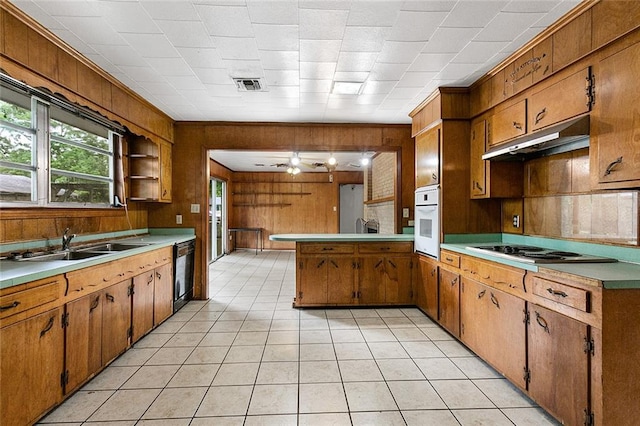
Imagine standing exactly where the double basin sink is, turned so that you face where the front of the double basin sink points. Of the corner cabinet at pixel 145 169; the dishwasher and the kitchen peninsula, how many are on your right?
0

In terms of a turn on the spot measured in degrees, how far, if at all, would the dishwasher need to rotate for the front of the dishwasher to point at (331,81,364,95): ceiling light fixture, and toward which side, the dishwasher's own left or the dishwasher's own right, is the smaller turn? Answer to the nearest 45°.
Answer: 0° — it already faces it

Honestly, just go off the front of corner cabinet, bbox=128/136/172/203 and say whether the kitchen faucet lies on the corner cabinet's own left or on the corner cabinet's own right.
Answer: on the corner cabinet's own right

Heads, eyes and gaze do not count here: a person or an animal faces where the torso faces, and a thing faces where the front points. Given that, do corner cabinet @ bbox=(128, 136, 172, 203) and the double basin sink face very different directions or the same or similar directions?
same or similar directions

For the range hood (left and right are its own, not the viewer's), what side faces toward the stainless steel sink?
front

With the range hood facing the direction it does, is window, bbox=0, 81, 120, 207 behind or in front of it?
in front

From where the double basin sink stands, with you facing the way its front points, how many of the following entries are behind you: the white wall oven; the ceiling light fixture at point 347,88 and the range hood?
0

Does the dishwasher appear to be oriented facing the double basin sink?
no

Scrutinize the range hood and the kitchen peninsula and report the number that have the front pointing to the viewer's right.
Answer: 0

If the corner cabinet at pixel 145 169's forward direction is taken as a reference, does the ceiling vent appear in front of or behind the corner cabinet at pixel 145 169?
in front

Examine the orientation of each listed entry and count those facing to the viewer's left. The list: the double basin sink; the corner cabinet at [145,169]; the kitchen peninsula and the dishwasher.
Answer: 0

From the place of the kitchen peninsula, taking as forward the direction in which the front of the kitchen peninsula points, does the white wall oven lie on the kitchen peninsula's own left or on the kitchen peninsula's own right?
on the kitchen peninsula's own left

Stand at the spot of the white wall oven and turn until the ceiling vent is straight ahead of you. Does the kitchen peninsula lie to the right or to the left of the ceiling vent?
right

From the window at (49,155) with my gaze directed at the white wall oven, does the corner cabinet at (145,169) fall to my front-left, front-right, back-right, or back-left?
front-left

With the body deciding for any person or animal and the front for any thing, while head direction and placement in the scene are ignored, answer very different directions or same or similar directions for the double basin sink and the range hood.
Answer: very different directions

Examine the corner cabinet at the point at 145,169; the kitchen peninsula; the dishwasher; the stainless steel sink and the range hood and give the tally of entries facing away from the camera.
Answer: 0

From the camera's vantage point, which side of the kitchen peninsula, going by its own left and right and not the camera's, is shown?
front

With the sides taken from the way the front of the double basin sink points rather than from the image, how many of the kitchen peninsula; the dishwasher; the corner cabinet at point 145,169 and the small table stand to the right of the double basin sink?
0
